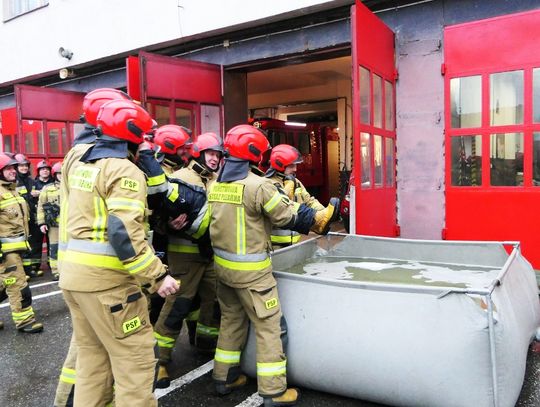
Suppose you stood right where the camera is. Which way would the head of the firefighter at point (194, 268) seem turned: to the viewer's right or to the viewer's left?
to the viewer's right

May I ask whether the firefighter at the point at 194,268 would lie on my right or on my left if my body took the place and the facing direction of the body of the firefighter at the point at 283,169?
on my right

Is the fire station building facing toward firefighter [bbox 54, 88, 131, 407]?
yes

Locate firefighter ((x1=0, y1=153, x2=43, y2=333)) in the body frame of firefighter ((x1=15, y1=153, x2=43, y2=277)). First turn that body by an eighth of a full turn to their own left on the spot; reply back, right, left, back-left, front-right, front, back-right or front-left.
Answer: right

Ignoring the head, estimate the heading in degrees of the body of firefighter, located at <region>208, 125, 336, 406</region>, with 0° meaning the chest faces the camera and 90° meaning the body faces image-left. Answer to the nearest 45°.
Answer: approximately 225°

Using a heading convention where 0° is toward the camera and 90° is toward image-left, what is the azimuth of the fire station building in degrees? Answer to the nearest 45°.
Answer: approximately 45°

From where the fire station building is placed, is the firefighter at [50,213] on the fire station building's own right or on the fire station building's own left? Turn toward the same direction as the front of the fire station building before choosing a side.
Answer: on the fire station building's own right

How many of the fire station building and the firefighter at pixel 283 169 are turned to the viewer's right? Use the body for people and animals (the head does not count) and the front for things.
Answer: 1

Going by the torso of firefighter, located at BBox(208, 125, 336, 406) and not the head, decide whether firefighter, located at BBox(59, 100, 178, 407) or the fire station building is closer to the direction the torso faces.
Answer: the fire station building

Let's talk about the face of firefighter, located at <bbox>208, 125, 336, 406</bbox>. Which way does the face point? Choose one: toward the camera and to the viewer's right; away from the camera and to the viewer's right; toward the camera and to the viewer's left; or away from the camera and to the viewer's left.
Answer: away from the camera and to the viewer's right

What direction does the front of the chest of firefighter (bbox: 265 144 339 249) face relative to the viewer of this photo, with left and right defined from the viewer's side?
facing to the right of the viewer

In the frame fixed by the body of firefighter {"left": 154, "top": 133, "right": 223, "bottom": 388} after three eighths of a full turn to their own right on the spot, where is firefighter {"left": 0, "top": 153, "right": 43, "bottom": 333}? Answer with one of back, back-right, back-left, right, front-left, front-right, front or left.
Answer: front-right

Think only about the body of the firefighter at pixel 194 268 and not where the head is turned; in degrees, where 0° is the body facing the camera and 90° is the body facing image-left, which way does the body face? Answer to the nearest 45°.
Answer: approximately 315°
